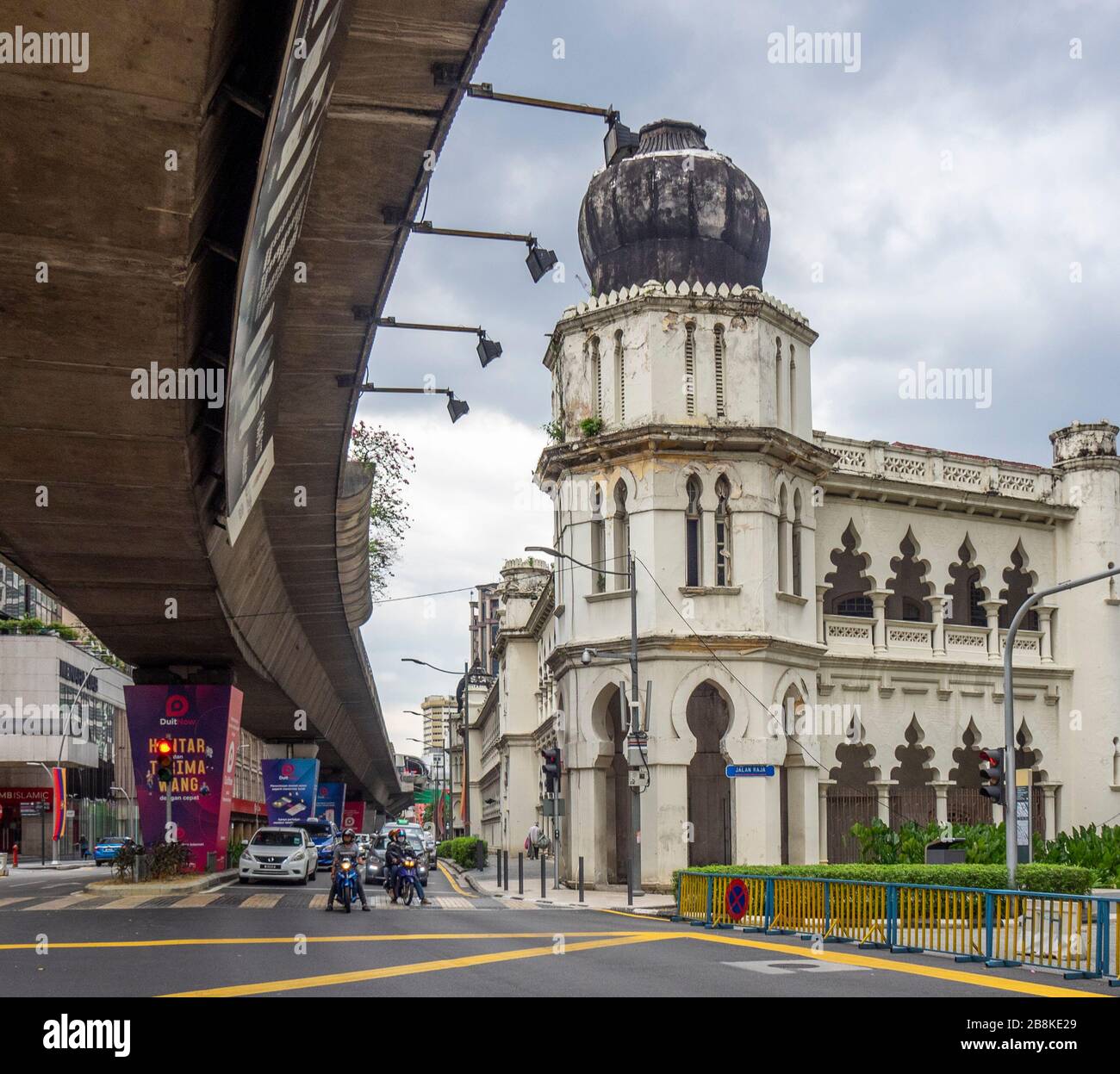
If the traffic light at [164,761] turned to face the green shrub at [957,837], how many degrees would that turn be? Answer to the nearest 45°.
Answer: approximately 90° to its left

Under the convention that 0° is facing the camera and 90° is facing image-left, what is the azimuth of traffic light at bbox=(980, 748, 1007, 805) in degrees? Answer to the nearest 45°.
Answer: approximately 45°

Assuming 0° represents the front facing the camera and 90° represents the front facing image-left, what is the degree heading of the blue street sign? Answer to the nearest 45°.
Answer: approximately 0°

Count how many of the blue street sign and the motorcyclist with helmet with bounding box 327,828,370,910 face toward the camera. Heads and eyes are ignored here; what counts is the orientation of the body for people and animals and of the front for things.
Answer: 2

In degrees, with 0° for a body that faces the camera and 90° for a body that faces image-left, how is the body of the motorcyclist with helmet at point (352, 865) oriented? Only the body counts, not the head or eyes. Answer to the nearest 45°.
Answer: approximately 0°

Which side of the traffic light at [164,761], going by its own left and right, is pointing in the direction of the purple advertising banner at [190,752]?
back
